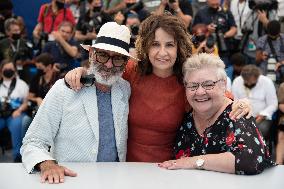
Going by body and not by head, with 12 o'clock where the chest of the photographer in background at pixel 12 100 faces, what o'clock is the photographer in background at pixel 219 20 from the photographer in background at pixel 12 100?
the photographer in background at pixel 219 20 is roughly at 9 o'clock from the photographer in background at pixel 12 100.

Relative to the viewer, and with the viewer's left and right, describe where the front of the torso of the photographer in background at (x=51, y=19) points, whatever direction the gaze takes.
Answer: facing the viewer

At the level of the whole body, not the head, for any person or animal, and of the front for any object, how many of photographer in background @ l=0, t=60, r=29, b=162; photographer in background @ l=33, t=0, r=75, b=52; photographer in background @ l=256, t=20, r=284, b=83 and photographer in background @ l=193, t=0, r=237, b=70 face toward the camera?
4

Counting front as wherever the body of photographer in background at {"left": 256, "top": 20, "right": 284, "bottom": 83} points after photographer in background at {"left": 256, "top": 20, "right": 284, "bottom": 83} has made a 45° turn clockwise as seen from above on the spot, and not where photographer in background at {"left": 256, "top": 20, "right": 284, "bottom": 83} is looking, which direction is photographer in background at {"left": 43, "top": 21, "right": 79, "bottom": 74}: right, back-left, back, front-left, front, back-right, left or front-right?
front-right

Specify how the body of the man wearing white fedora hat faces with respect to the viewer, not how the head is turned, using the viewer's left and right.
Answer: facing the viewer and to the right of the viewer

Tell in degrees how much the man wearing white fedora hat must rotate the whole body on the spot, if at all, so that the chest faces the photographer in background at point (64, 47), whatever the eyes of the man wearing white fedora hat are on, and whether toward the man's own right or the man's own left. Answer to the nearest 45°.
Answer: approximately 135° to the man's own left

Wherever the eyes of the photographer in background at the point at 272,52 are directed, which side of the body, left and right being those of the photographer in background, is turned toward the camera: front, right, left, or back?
front

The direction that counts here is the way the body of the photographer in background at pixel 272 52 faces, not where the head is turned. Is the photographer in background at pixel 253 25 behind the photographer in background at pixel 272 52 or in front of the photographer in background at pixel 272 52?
behind

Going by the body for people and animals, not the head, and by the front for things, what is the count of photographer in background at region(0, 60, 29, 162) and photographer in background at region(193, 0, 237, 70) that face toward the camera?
2
